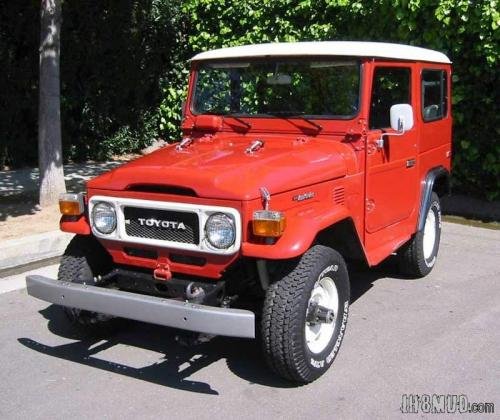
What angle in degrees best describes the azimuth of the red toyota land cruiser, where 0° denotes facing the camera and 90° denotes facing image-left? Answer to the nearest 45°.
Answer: approximately 45°
